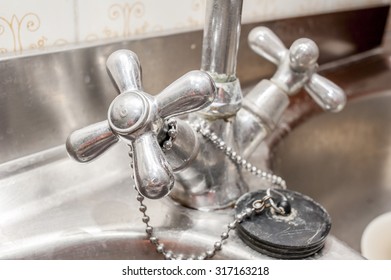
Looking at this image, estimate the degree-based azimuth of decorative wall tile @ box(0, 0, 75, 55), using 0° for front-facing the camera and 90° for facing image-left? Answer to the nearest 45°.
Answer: approximately 0°
